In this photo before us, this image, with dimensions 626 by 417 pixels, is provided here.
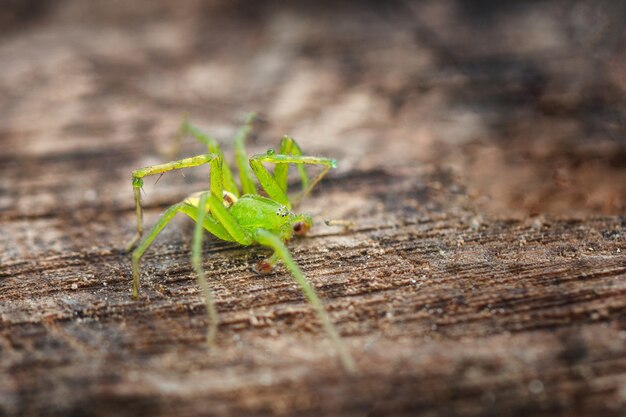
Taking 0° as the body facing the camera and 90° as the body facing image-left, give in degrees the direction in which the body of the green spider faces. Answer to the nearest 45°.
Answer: approximately 315°
